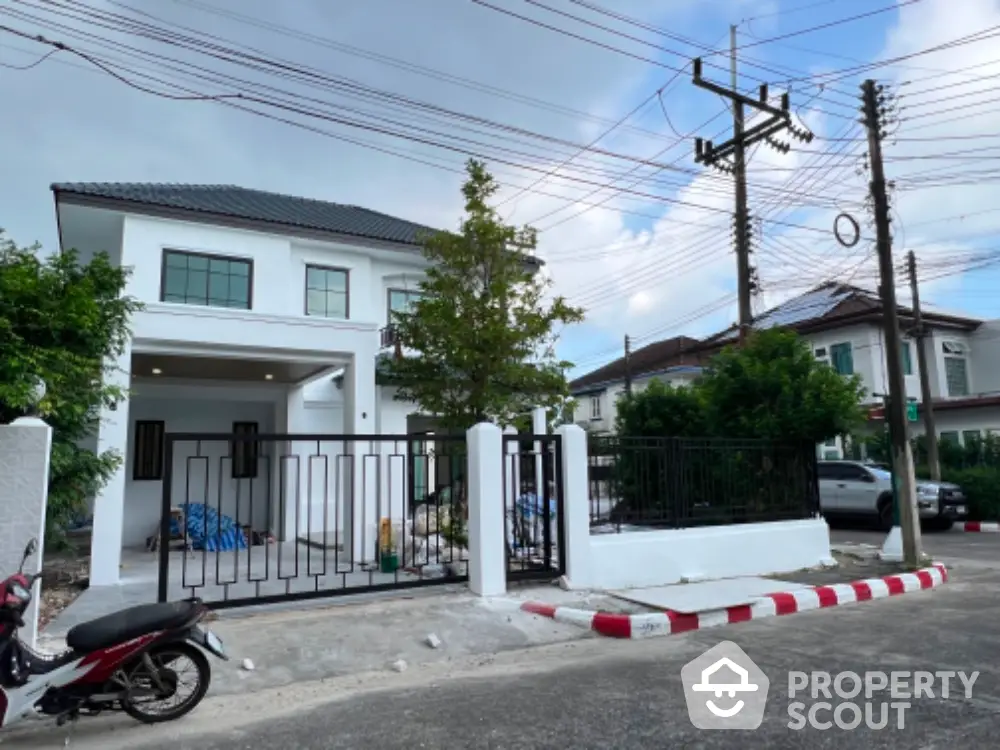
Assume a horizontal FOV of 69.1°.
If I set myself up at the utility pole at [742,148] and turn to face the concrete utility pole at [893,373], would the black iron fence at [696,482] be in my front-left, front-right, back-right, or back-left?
front-right

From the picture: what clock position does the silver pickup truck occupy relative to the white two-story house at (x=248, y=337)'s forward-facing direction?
The silver pickup truck is roughly at 9 o'clock from the white two-story house.

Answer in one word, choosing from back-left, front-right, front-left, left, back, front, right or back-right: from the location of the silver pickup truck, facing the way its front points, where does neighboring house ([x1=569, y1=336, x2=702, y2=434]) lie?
back

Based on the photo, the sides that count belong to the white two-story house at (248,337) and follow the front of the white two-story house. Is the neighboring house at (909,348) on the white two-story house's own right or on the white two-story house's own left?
on the white two-story house's own left

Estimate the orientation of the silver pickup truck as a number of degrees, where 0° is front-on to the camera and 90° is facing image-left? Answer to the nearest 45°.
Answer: approximately 315°

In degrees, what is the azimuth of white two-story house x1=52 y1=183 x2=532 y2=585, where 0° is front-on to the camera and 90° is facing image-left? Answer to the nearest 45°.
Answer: approximately 0°

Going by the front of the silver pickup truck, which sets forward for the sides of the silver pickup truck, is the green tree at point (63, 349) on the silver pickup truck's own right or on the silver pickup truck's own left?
on the silver pickup truck's own right

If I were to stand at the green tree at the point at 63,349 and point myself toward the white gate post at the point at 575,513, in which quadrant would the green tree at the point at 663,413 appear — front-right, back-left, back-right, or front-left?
front-left
